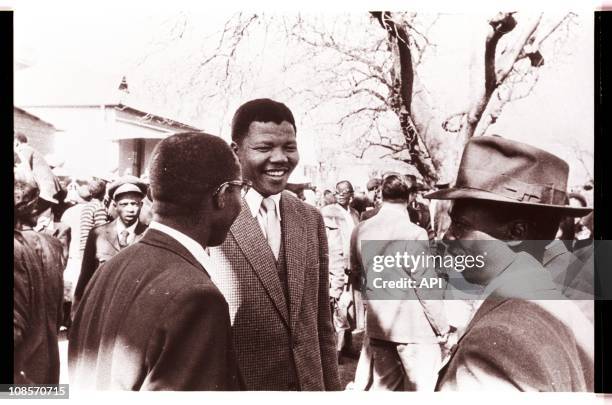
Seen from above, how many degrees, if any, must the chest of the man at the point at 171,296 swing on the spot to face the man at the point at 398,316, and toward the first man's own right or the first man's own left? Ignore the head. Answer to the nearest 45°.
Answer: approximately 45° to the first man's own right

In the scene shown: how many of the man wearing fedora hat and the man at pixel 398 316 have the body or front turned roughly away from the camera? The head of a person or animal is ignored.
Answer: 1

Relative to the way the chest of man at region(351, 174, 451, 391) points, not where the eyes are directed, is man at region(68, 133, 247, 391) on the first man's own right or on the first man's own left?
on the first man's own left

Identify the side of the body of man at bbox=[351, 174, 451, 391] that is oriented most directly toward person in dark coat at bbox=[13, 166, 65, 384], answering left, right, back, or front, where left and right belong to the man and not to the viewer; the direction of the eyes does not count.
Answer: left

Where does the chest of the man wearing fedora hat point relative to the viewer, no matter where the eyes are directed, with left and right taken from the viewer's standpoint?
facing to the left of the viewer

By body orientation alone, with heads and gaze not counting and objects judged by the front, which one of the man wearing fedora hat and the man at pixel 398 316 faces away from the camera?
the man

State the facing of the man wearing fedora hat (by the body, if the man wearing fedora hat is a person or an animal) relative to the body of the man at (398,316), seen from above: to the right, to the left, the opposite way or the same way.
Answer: to the left

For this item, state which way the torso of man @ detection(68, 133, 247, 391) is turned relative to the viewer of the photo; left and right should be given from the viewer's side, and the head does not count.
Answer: facing away from the viewer and to the right of the viewer

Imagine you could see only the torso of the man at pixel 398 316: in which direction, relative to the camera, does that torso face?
away from the camera

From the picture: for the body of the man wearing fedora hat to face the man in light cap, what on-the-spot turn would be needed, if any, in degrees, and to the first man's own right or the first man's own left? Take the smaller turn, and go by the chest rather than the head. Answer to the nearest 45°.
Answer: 0° — they already face them
